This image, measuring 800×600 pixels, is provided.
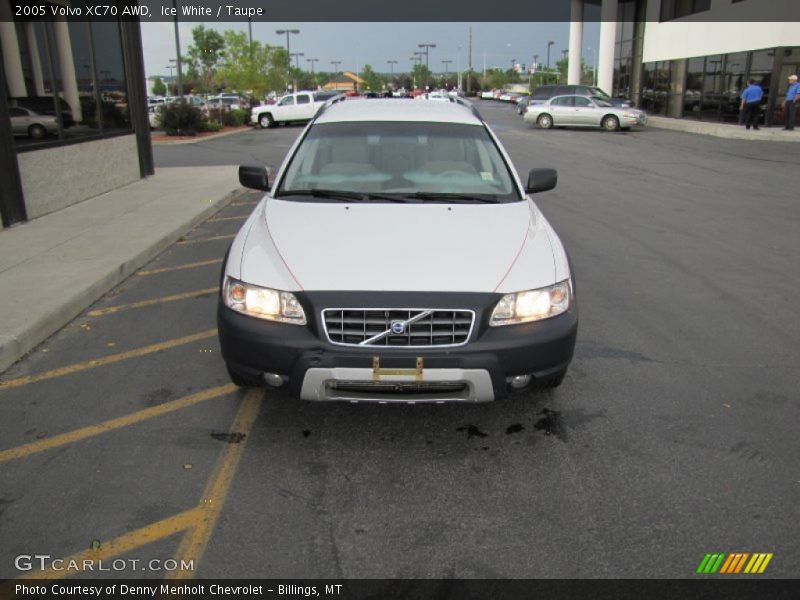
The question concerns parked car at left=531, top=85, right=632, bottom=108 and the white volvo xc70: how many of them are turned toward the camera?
1

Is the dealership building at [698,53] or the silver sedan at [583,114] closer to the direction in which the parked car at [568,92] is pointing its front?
the dealership building

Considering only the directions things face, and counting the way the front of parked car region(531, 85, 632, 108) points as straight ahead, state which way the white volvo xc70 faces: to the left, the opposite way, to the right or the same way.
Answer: to the right

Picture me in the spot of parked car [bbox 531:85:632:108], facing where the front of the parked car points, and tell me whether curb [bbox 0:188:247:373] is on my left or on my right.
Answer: on my right

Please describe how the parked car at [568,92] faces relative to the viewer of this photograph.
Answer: facing to the right of the viewer

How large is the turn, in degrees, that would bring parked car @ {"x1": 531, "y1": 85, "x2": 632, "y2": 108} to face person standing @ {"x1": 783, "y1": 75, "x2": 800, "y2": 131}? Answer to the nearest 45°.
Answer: approximately 45° to its right

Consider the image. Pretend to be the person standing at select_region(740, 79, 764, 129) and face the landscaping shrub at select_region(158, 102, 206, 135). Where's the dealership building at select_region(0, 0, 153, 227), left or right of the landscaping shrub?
left

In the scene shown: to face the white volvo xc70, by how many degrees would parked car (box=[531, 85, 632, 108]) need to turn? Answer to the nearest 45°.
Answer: approximately 90° to its right

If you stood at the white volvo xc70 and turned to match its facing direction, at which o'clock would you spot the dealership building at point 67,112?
The dealership building is roughly at 5 o'clock from the white volvo xc70.

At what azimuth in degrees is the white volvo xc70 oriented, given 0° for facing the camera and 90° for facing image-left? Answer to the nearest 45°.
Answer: approximately 0°
